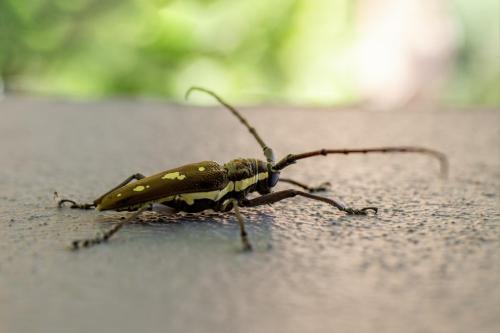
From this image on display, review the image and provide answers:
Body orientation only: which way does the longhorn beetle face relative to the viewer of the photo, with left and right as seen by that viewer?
facing to the right of the viewer

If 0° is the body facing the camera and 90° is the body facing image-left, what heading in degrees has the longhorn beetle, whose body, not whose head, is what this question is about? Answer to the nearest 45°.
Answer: approximately 270°
